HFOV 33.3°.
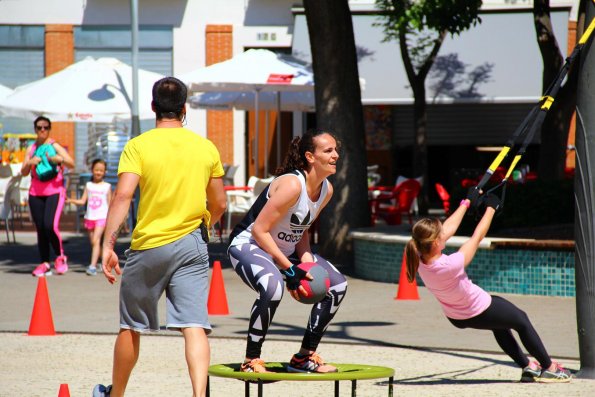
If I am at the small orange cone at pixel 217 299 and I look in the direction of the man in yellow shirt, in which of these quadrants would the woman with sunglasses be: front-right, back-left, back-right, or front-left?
back-right

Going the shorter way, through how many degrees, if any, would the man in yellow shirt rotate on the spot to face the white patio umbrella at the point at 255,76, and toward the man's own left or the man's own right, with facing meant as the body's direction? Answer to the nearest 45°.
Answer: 0° — they already face it

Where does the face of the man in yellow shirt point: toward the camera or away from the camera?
away from the camera

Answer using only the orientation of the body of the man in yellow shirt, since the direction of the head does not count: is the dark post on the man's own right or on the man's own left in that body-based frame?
on the man's own right

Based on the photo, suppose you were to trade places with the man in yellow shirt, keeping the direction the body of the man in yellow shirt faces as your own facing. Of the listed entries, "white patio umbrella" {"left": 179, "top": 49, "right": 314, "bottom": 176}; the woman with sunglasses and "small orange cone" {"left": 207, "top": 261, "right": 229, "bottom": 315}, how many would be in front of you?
3

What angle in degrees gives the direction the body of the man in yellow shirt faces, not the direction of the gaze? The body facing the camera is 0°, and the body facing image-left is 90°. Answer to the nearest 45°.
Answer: approximately 180°

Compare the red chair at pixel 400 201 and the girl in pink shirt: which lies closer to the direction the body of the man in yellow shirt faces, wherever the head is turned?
the red chair

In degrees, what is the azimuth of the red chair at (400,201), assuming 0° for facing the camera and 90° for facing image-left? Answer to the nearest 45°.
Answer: approximately 90°

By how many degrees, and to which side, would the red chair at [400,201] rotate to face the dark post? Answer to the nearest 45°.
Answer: approximately 90° to its left

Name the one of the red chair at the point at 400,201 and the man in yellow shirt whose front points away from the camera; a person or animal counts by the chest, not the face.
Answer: the man in yellow shirt
